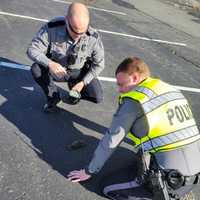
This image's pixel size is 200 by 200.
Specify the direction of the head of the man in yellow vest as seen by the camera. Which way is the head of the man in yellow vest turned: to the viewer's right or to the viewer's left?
to the viewer's left

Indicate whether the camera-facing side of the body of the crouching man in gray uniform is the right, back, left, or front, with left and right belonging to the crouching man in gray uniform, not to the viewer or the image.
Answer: front
